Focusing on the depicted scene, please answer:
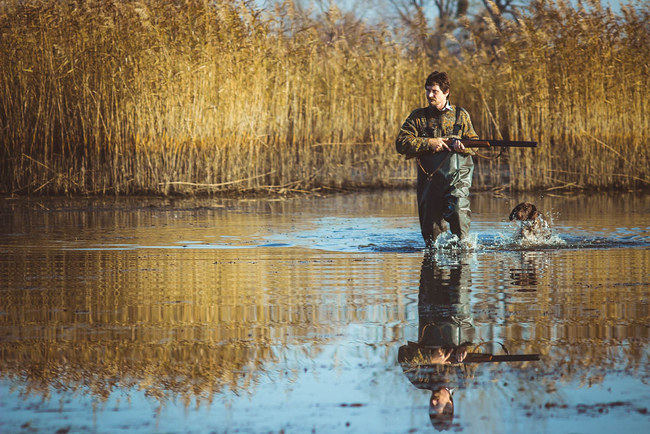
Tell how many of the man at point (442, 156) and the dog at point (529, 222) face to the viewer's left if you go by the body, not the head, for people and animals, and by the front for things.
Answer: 1

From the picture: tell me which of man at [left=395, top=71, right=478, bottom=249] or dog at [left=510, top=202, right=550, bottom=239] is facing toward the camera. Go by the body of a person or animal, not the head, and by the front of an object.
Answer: the man

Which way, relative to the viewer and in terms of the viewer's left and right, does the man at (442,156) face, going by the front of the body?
facing the viewer

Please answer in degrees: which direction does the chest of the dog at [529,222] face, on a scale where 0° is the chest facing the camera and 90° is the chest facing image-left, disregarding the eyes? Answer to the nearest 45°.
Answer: approximately 90°

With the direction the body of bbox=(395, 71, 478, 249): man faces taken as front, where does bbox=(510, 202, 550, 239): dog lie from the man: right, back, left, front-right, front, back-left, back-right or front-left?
back-left

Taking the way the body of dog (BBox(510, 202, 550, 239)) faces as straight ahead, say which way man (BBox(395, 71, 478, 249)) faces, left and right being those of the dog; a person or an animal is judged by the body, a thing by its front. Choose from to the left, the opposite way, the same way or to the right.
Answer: to the left
